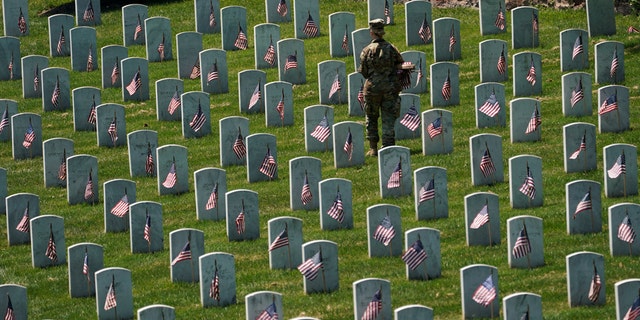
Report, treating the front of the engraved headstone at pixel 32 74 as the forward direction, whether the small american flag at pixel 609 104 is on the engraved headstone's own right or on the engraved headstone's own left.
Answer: on the engraved headstone's own left

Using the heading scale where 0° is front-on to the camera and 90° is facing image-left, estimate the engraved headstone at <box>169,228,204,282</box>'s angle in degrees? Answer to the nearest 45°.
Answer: approximately 0°

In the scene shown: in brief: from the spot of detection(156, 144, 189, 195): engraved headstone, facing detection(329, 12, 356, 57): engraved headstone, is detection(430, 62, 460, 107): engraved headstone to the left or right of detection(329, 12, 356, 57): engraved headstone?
right

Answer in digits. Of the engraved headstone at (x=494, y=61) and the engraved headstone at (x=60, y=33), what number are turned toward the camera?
2

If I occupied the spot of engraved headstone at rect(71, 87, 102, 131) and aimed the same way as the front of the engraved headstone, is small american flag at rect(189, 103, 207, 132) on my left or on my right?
on my left

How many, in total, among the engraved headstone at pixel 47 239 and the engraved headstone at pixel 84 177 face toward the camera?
2

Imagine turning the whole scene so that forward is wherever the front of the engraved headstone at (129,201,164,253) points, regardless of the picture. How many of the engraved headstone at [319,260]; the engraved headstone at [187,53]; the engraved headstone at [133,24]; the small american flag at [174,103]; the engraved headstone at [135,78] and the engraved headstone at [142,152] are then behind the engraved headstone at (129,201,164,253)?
5

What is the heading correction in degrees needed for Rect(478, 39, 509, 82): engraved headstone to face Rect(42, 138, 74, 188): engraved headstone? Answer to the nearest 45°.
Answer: approximately 45° to its right

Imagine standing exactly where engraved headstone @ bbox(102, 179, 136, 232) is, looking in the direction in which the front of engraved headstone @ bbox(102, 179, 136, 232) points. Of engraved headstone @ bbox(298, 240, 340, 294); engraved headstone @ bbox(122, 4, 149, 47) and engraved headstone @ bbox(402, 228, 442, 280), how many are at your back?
1

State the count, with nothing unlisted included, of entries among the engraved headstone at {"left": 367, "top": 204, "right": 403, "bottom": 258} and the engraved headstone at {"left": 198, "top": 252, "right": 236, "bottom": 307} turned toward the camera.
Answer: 2
